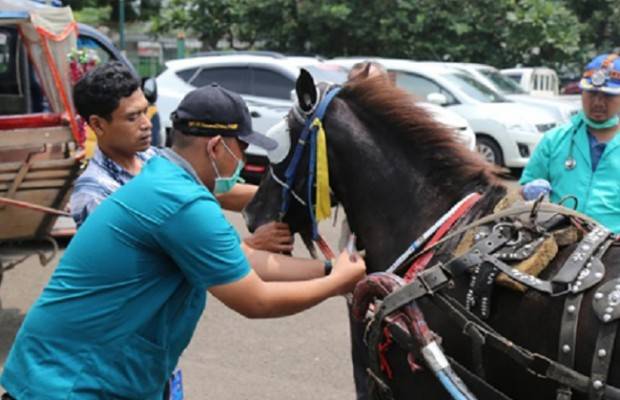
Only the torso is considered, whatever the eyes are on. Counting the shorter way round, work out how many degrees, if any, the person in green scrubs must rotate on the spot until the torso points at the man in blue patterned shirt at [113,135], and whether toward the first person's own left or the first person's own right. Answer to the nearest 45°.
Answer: approximately 45° to the first person's own right

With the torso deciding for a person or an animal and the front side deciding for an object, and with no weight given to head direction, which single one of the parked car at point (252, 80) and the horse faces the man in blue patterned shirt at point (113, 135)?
the horse

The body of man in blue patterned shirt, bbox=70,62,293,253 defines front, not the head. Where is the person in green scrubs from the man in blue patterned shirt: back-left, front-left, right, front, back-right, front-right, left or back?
front-left

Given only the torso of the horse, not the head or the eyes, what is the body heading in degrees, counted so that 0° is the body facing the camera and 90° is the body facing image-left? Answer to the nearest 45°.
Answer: approximately 90°

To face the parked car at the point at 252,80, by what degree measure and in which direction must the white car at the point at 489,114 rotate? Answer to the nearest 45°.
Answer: approximately 135° to its right

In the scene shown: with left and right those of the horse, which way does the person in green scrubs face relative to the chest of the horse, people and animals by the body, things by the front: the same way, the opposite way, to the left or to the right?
to the left

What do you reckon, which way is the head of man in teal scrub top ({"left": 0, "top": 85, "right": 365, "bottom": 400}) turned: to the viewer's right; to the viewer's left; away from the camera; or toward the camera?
to the viewer's right

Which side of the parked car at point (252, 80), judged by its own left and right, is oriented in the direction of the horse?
right

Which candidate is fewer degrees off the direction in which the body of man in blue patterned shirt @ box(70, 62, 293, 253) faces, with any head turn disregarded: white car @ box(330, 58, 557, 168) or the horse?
the horse

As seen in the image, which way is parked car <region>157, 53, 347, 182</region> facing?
to the viewer's right

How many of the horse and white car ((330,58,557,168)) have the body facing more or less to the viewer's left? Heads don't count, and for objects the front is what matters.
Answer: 1
